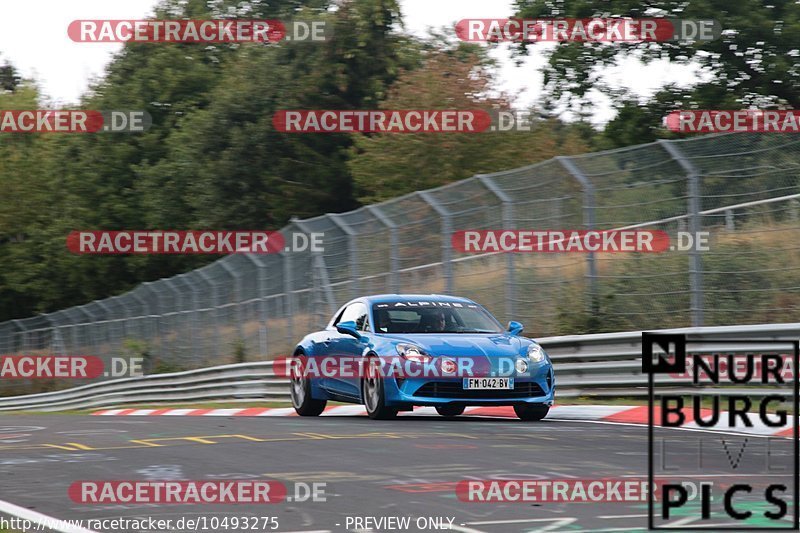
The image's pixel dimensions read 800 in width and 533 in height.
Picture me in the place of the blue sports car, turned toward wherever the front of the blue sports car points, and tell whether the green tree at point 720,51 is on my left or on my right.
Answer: on my left

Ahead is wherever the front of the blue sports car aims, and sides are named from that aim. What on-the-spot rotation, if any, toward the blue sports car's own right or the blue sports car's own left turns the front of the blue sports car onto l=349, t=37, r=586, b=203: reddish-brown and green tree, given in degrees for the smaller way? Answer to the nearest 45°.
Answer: approximately 135° to the blue sports car's own left

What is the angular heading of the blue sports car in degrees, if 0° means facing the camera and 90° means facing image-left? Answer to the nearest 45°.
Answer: approximately 315°
